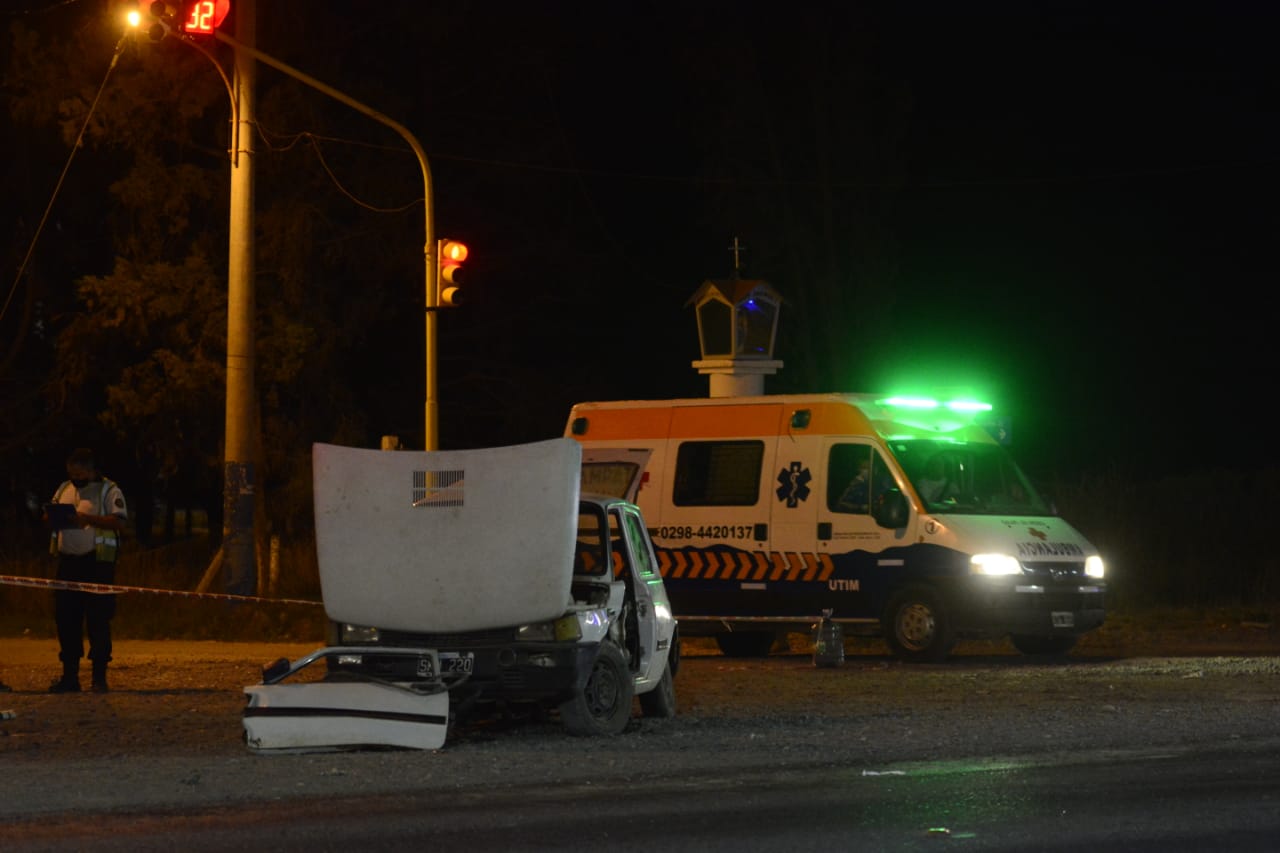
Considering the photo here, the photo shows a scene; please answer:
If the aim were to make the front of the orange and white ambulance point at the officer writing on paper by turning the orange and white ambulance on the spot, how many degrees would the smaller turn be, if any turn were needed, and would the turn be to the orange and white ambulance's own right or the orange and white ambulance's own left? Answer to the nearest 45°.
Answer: approximately 90° to the orange and white ambulance's own right

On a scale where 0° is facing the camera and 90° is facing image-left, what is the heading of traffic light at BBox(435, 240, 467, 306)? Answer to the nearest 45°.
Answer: approximately 315°

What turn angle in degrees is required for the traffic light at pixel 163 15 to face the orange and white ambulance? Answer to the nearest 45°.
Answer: approximately 90° to its left

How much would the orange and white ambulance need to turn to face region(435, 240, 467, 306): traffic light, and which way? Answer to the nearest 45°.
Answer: approximately 180°

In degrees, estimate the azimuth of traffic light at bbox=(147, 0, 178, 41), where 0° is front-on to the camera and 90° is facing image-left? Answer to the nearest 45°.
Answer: approximately 45°

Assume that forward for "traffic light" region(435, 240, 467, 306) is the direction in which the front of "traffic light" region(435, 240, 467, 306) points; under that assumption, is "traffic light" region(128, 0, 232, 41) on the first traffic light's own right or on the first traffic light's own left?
on the first traffic light's own right

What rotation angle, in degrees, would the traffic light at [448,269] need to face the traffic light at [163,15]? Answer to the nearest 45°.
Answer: approximately 90° to its right

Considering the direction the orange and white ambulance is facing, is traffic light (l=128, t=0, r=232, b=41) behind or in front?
behind

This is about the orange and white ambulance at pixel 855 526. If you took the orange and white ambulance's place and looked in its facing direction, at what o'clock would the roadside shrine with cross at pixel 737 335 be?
The roadside shrine with cross is roughly at 7 o'clock from the orange and white ambulance.

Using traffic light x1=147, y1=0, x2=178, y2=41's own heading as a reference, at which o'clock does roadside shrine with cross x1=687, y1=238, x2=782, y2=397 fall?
The roadside shrine with cross is roughly at 7 o'clock from the traffic light.
